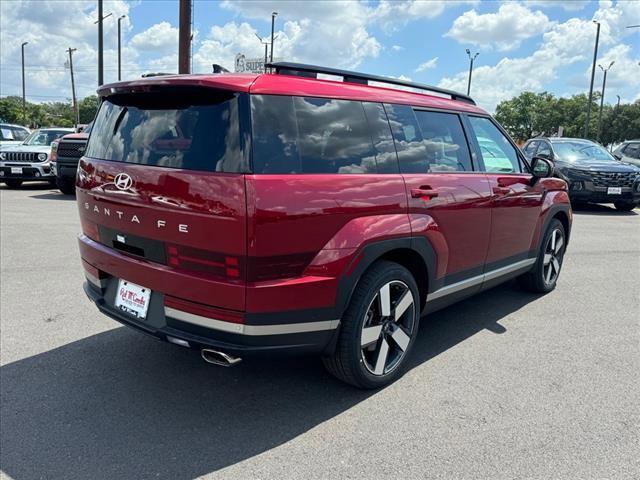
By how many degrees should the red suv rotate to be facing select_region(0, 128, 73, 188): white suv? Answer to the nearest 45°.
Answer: approximately 90° to its left

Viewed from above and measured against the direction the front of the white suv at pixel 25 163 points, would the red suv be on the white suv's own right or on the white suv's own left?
on the white suv's own left

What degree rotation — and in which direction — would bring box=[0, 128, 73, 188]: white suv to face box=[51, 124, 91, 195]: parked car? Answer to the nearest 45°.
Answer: approximately 45° to its left

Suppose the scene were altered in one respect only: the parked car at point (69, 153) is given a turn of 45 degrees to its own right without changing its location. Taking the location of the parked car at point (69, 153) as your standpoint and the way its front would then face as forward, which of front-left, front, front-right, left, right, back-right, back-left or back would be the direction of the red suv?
left

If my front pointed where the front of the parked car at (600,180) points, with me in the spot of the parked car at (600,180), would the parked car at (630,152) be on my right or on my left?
on my left

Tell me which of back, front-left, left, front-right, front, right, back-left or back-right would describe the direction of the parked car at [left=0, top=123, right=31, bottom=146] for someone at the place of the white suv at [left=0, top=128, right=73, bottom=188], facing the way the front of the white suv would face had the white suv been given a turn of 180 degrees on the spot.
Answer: front-left

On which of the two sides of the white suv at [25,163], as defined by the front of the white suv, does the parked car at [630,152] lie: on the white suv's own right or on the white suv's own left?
on the white suv's own left

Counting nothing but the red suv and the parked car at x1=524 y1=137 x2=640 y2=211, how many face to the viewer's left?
0

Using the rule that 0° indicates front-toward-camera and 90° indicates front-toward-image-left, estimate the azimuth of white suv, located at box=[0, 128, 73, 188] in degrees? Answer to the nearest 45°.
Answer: approximately 45°

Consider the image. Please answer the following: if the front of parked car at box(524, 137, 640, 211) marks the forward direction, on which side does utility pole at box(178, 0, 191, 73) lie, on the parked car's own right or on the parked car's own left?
on the parked car's own right

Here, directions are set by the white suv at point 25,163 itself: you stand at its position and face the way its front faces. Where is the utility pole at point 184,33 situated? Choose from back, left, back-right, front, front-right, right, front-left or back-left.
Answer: left

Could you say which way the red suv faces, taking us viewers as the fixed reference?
facing away from the viewer and to the right of the viewer

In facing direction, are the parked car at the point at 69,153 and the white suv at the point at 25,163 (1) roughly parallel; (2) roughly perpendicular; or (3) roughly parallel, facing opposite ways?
roughly parallel

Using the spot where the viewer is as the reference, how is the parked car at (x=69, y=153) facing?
facing the viewer and to the left of the viewer

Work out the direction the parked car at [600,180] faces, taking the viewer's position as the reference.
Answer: facing the viewer and to the right of the viewer

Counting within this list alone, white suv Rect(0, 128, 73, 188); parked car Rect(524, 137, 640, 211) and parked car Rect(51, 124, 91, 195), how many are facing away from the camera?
0

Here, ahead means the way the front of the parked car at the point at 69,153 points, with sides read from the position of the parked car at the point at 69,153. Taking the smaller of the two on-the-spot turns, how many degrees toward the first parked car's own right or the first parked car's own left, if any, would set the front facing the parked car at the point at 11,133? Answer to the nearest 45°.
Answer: approximately 135° to the first parked car's own right
